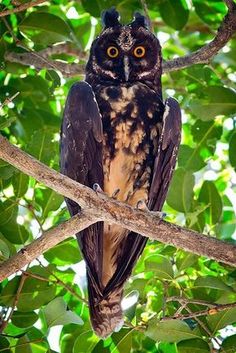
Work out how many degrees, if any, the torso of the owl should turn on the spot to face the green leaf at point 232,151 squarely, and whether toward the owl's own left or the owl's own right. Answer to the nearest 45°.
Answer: approximately 135° to the owl's own left

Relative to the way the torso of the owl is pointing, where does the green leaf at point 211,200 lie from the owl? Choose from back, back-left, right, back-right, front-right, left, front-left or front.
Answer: left

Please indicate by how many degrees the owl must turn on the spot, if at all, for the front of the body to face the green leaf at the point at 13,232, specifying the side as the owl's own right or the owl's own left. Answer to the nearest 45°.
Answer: approximately 90° to the owl's own right

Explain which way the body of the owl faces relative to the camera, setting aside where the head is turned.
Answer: toward the camera

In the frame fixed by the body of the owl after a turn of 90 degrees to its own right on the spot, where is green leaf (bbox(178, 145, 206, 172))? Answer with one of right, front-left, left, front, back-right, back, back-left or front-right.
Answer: back-right

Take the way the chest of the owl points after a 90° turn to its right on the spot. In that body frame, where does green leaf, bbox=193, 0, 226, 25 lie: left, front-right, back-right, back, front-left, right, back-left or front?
back-right

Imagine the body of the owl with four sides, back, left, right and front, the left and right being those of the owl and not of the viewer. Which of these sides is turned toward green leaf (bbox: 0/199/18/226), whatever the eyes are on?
right

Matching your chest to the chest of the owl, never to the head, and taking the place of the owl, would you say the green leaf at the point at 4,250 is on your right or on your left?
on your right

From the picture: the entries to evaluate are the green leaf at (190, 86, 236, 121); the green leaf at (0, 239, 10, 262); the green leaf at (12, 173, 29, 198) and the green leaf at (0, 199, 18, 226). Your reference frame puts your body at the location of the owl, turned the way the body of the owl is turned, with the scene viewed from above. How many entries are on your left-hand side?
1
